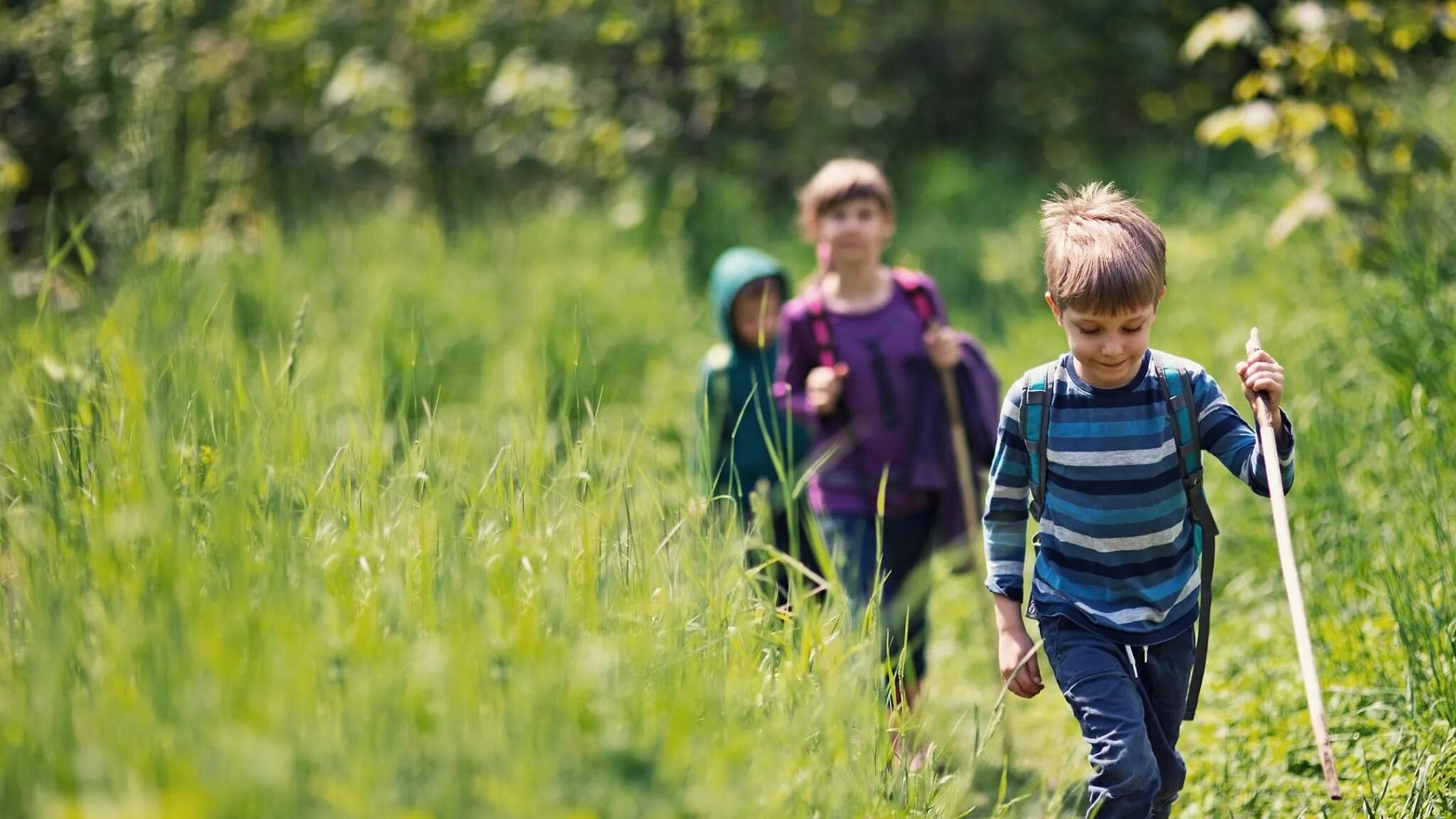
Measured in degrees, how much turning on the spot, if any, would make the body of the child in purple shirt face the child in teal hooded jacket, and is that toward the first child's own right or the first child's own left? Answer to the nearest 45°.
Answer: approximately 135° to the first child's own right

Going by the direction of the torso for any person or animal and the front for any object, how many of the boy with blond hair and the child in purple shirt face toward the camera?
2

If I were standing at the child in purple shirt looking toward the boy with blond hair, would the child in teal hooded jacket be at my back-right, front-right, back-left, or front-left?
back-right

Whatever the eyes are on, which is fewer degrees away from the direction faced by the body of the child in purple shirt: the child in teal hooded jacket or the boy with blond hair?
the boy with blond hair

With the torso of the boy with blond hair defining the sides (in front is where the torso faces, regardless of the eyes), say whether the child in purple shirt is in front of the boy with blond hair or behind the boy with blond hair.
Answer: behind

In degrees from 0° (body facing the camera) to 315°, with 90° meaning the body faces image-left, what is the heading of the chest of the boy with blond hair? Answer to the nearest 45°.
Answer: approximately 0°

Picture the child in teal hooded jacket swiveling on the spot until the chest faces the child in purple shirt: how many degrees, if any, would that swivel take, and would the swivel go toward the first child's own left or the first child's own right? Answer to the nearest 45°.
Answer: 0° — they already face them

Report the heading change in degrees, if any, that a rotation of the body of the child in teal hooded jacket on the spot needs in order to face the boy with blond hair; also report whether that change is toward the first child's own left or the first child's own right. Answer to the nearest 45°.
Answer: approximately 45° to the first child's own right

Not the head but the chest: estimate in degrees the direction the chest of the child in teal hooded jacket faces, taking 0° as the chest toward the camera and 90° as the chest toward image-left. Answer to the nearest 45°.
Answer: approximately 315°
